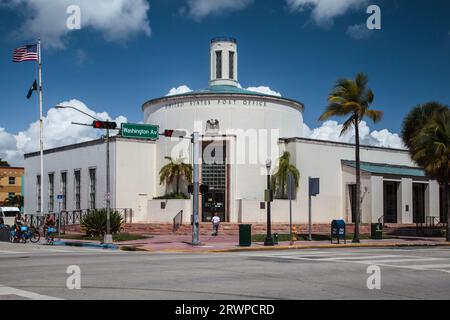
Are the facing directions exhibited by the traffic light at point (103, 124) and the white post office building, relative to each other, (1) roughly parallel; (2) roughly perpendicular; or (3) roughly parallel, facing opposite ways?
roughly parallel

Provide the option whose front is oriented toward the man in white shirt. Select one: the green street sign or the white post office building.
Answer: the white post office building

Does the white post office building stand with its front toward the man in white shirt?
yes

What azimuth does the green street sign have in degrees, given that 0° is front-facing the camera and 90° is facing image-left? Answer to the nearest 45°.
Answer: approximately 0°

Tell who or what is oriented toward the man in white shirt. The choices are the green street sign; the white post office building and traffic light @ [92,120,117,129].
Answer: the white post office building

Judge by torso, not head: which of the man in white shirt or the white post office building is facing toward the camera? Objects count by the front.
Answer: the white post office building

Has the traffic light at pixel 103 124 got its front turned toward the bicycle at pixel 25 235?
no

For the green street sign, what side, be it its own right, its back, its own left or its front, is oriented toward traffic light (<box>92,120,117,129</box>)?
right

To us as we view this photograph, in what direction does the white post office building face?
facing the viewer

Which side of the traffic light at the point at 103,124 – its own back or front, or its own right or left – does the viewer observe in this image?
front

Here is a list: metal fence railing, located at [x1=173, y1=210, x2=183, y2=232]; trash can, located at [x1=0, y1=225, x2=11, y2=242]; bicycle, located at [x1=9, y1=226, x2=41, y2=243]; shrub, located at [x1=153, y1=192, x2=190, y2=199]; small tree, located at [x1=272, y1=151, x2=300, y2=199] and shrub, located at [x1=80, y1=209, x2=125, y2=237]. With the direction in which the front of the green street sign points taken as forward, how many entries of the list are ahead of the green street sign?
0

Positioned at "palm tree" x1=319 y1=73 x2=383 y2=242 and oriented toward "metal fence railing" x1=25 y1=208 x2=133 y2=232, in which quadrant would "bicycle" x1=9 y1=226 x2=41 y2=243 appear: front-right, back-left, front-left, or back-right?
front-left
